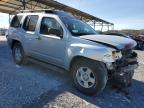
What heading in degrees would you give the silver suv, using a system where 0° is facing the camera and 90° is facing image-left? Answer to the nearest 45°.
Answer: approximately 315°
